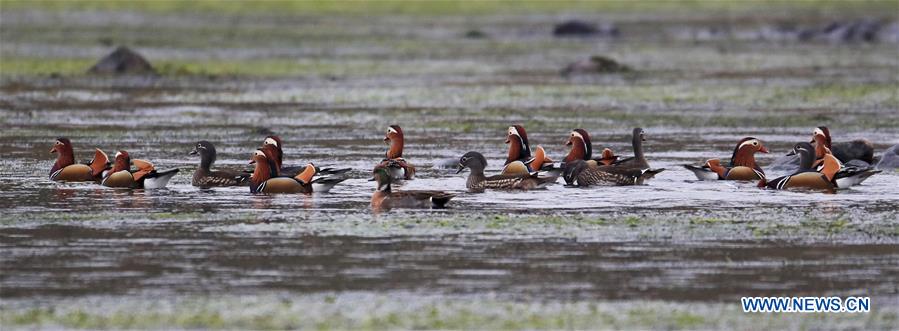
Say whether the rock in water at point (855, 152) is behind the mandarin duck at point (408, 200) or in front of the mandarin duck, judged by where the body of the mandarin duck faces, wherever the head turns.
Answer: behind

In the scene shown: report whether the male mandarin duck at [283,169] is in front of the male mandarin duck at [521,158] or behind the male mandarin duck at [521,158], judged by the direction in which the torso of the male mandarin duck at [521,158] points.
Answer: in front

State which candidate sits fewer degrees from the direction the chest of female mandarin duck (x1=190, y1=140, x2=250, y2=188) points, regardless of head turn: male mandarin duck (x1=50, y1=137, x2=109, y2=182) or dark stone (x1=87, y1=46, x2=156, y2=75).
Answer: the male mandarin duck

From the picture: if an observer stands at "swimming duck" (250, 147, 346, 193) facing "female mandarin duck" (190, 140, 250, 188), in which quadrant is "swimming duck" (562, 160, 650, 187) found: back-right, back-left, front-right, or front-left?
back-right

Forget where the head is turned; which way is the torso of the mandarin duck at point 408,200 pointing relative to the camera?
to the viewer's left

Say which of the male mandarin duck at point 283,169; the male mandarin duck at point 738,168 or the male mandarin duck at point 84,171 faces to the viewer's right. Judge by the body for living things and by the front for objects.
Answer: the male mandarin duck at point 738,168

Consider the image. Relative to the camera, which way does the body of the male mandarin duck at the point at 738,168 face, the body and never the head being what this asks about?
to the viewer's right

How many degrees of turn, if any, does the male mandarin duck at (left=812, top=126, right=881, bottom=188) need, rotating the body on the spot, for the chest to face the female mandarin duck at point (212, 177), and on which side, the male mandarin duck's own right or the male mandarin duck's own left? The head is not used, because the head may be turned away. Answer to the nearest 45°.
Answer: approximately 45° to the male mandarin duck's own left

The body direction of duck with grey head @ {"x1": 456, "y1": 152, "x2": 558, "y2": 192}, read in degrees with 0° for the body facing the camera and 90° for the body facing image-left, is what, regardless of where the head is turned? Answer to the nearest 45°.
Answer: approximately 90°

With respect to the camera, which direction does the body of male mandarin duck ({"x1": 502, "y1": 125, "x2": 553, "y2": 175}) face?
to the viewer's left

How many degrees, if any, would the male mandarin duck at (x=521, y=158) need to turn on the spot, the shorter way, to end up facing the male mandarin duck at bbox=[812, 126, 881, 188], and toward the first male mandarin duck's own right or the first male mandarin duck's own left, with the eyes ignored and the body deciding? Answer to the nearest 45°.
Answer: approximately 180°

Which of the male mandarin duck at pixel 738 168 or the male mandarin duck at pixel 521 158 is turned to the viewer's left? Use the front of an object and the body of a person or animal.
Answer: the male mandarin duck at pixel 521 158

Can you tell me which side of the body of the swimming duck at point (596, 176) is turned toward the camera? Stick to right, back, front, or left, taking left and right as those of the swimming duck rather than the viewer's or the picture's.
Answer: left

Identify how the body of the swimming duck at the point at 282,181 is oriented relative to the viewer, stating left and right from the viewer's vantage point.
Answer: facing to the left of the viewer

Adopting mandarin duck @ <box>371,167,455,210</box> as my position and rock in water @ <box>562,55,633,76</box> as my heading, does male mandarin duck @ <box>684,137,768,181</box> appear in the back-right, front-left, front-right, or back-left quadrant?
front-right
